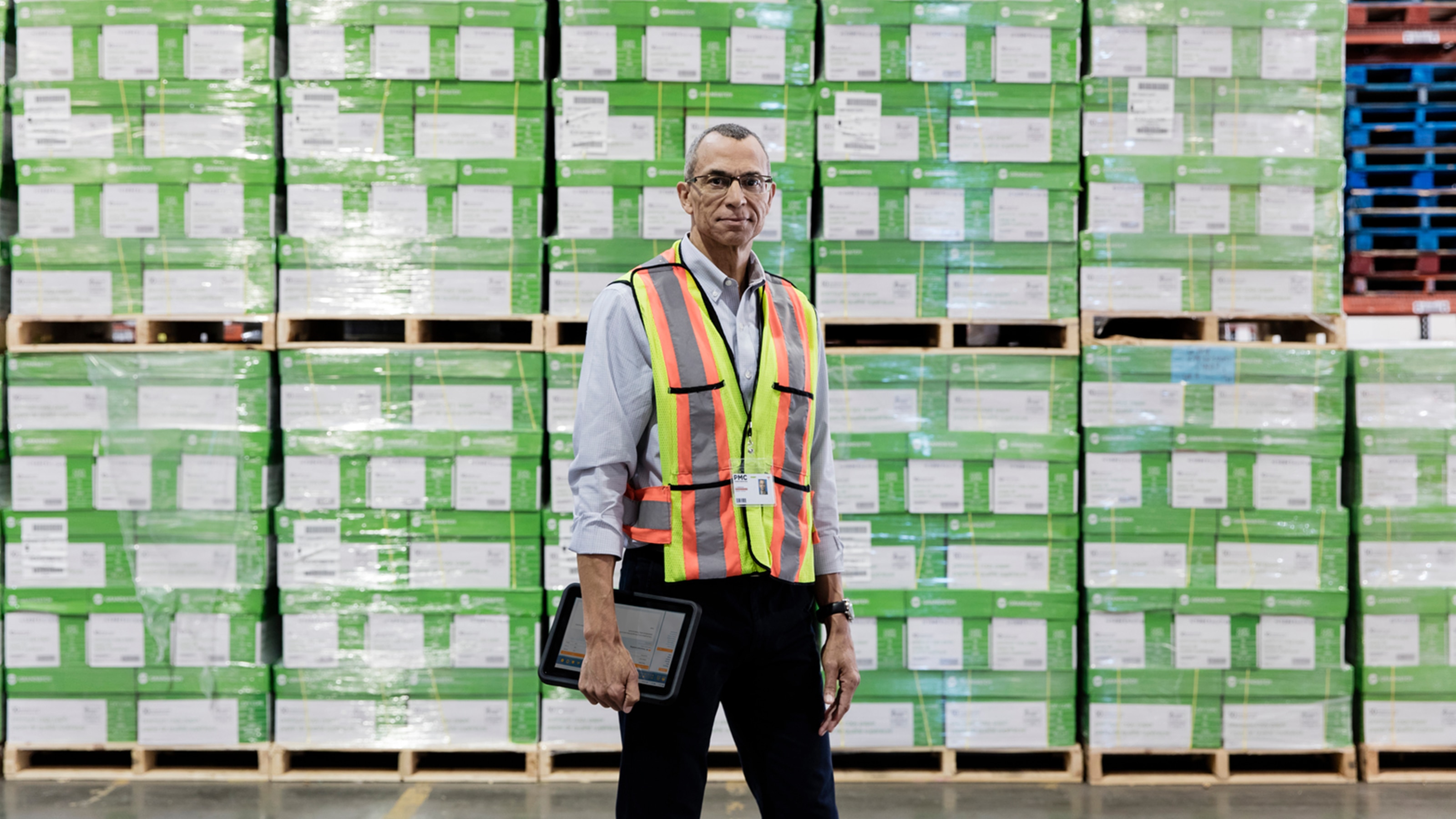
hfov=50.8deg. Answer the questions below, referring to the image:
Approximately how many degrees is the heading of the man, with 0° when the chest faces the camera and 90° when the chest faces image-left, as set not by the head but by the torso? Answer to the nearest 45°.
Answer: approximately 315°

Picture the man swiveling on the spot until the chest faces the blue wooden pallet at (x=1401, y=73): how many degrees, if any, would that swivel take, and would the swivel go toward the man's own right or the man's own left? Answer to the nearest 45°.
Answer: approximately 90° to the man's own left

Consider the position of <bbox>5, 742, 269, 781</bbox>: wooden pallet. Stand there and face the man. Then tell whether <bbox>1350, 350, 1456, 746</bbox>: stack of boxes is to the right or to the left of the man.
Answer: left

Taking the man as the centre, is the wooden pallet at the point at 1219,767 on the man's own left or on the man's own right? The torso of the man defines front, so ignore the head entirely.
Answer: on the man's own left

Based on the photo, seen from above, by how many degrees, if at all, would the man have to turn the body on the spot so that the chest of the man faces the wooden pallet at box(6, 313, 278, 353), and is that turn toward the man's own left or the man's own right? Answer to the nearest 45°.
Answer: approximately 180°

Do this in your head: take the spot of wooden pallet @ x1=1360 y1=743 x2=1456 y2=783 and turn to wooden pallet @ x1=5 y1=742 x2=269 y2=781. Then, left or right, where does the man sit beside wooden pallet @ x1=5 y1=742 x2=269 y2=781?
left

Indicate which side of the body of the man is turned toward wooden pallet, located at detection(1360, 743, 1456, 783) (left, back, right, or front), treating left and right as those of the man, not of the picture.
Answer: left

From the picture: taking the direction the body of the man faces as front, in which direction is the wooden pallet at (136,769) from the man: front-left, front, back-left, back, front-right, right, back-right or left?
back

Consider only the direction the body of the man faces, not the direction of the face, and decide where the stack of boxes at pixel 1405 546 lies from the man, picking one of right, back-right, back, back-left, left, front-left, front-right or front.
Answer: left
